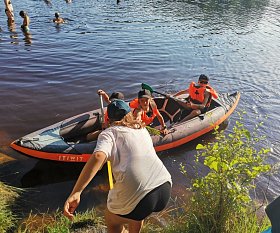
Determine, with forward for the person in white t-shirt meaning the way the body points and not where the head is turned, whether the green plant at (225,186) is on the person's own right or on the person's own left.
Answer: on the person's own right

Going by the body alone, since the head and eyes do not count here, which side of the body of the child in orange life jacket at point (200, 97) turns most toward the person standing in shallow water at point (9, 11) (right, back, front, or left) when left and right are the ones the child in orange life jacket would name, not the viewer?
right

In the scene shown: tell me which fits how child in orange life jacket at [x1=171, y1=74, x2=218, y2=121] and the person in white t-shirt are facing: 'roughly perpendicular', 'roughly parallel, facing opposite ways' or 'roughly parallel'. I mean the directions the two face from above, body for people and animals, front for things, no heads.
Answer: roughly perpendicular

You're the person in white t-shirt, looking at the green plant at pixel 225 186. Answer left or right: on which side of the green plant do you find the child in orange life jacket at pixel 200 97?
left

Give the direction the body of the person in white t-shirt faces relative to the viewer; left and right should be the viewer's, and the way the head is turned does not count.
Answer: facing away from the viewer and to the left of the viewer

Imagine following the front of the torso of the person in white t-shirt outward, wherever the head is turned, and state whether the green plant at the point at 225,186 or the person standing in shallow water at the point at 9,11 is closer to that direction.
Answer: the person standing in shallow water

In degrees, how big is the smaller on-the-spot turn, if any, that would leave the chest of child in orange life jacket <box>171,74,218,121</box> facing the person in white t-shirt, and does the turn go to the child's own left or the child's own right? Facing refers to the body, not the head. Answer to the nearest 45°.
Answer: approximately 45° to the child's own left

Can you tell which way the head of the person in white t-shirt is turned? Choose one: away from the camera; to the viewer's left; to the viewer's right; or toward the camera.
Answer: away from the camera

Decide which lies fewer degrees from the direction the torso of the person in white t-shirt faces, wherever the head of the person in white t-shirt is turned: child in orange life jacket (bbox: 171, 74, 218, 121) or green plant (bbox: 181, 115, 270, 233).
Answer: the child in orange life jacket
